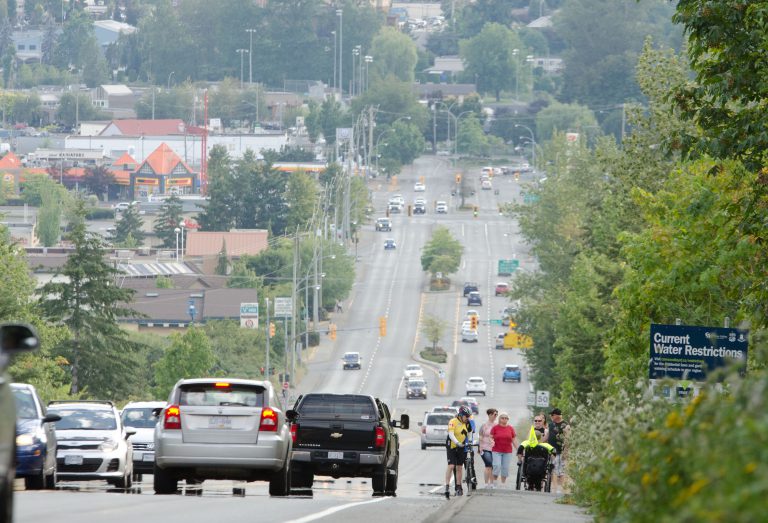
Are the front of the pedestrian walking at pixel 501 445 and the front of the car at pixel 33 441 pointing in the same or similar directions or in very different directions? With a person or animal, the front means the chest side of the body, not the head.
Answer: same or similar directions

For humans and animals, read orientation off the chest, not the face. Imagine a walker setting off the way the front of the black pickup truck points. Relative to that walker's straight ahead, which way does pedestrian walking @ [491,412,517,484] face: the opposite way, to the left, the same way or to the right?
the opposite way

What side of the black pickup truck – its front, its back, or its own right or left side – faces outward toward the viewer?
back

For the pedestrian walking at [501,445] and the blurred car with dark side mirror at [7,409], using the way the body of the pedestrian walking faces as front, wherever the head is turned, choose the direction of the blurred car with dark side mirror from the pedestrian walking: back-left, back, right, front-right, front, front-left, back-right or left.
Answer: front

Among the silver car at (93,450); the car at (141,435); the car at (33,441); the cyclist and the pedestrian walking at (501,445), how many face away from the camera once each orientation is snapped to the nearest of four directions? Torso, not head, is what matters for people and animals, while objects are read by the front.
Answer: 0

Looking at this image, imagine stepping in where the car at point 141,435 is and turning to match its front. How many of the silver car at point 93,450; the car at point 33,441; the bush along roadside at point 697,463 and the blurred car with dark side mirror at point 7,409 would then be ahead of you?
4

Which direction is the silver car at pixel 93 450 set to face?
toward the camera

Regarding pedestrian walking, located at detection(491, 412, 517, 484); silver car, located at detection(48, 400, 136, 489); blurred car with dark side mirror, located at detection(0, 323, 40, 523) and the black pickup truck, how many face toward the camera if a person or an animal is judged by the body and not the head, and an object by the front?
3

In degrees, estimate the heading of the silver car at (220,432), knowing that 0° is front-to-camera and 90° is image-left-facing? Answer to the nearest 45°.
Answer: approximately 180°

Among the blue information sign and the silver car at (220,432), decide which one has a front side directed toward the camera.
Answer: the blue information sign

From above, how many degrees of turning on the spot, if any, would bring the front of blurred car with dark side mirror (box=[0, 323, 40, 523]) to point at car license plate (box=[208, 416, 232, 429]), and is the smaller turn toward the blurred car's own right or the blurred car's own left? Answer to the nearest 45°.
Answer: approximately 180°

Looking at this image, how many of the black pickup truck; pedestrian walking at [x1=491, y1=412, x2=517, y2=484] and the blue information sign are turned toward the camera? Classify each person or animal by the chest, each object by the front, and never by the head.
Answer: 2

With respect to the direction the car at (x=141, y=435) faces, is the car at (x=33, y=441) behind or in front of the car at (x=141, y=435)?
in front

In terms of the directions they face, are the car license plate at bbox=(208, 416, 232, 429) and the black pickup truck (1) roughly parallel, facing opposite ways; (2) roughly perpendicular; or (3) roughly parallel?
roughly parallel, facing opposite ways
